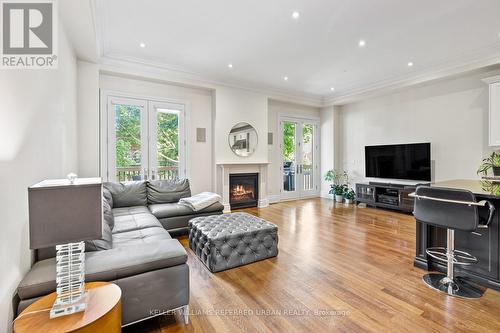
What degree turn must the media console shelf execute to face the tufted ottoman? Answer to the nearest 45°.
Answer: approximately 45° to its left

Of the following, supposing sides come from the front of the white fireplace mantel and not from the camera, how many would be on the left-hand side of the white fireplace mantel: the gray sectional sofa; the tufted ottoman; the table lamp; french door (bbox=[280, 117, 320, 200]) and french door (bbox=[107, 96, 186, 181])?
1

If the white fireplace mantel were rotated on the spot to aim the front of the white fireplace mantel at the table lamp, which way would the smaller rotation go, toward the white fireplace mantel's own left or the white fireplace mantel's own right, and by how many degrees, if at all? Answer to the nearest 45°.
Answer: approximately 45° to the white fireplace mantel's own right

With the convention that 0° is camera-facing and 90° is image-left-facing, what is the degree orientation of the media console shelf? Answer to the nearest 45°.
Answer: approximately 45°

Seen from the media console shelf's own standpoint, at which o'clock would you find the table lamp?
The table lamp is roughly at 11 o'clock from the media console shelf.

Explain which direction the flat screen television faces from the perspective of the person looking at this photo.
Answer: facing the viewer and to the left of the viewer

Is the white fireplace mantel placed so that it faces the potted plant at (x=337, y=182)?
no

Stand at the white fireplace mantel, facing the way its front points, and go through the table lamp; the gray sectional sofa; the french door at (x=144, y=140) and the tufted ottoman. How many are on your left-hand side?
0

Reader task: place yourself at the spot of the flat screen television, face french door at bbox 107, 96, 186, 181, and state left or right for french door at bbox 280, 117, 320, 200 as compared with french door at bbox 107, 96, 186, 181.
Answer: right

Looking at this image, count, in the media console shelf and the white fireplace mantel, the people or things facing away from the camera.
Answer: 0

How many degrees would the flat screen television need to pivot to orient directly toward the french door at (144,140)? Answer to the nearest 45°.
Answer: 0° — it already faces it

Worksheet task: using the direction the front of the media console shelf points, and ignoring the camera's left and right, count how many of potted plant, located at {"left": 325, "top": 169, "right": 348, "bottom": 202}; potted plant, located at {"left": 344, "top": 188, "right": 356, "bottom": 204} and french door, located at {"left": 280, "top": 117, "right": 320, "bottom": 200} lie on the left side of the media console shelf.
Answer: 0

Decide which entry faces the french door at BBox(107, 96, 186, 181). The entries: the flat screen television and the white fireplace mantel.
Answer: the flat screen television

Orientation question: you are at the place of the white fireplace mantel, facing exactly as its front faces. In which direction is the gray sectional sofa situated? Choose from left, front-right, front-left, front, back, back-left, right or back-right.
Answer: front-right

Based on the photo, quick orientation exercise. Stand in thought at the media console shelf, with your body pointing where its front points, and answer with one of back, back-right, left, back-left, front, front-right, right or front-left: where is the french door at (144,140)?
front

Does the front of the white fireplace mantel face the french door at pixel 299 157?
no

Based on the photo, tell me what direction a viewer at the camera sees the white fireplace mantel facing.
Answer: facing the viewer and to the right of the viewer

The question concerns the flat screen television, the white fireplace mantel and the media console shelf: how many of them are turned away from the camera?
0

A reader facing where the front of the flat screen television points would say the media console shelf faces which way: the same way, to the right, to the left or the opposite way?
the same way

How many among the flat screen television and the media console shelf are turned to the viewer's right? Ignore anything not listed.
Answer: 0
